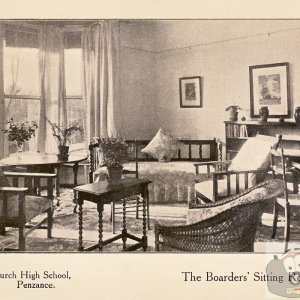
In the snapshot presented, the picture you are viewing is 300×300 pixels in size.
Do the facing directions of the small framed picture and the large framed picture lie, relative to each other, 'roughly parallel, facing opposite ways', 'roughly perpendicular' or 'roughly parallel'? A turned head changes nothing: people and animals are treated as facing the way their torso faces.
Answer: roughly parallel

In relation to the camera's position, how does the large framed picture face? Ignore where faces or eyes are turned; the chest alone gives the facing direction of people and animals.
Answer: facing the viewer and to the left of the viewer

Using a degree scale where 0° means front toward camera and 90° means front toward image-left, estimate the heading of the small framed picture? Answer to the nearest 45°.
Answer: approximately 45°

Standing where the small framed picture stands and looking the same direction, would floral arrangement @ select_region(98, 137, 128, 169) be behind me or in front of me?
in front

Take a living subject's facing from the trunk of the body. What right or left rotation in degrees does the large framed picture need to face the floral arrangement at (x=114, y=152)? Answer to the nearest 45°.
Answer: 0° — it already faces it

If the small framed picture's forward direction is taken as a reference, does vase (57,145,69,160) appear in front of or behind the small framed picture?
in front
